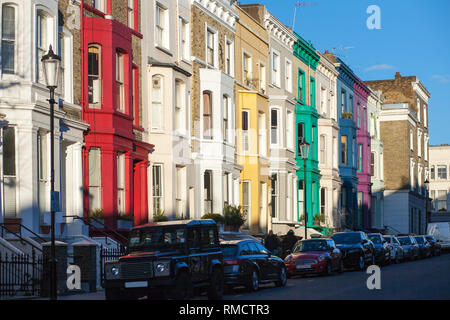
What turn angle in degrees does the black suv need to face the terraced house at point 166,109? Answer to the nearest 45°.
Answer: approximately 135° to its right

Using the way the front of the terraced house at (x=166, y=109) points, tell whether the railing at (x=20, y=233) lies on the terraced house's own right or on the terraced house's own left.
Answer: on the terraced house's own right

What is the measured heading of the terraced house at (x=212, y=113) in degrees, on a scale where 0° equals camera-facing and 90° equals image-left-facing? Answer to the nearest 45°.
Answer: approximately 315°

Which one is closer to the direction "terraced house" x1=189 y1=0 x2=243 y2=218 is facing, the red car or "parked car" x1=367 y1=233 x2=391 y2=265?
the red car

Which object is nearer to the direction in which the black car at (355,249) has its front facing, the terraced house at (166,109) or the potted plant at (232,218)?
the terraced house

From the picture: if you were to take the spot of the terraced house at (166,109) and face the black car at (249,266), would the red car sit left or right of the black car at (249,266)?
left

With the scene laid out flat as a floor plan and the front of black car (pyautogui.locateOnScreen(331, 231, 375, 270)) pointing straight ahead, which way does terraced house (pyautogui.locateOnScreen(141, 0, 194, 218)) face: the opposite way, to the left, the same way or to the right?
to the left

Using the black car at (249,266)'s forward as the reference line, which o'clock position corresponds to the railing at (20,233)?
The railing is roughly at 7 o'clock from the black car.

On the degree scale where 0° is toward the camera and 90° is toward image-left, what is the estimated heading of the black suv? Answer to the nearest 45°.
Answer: approximately 45°

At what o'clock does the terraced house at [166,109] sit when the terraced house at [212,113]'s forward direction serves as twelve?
the terraced house at [166,109] is roughly at 2 o'clock from the terraced house at [212,113].
